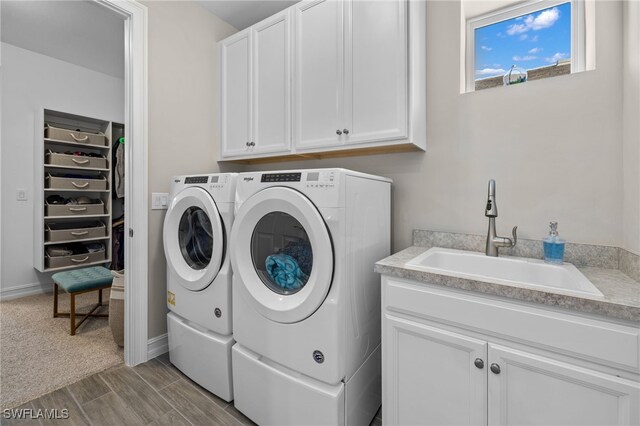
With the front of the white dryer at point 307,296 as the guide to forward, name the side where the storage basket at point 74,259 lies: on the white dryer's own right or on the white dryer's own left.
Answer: on the white dryer's own right

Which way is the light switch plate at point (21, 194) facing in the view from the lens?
facing the viewer

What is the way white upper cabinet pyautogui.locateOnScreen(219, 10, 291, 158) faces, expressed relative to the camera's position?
facing the viewer and to the left of the viewer

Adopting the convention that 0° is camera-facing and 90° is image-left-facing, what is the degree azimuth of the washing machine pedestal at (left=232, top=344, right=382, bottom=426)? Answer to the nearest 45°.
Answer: approximately 45°

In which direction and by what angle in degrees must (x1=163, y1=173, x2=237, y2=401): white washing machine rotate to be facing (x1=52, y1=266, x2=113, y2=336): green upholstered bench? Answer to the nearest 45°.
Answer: approximately 90° to its right

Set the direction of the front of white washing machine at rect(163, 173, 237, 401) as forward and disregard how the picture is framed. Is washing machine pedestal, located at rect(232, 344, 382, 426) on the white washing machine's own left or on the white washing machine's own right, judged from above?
on the white washing machine's own left

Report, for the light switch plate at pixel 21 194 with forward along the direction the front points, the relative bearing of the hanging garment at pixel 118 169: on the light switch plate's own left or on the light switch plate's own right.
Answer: on the light switch plate's own left

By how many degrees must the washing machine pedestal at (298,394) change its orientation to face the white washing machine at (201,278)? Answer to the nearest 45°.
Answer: approximately 90° to its right

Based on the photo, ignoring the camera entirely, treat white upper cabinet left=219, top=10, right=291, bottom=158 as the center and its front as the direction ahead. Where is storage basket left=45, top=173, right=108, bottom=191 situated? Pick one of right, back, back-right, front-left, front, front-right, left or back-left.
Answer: right

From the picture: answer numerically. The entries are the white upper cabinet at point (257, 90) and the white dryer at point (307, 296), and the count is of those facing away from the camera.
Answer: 0

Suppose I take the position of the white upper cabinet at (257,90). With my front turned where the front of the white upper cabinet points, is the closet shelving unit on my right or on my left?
on my right

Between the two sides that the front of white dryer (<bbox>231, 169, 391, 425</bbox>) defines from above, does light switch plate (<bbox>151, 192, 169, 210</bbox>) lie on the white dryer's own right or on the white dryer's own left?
on the white dryer's own right

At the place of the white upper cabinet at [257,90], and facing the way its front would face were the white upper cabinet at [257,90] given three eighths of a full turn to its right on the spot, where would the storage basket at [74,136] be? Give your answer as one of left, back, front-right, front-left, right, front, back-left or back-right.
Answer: front-left

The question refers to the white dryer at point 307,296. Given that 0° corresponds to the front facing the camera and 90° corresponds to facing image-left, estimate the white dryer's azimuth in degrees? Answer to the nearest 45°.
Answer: approximately 45°
